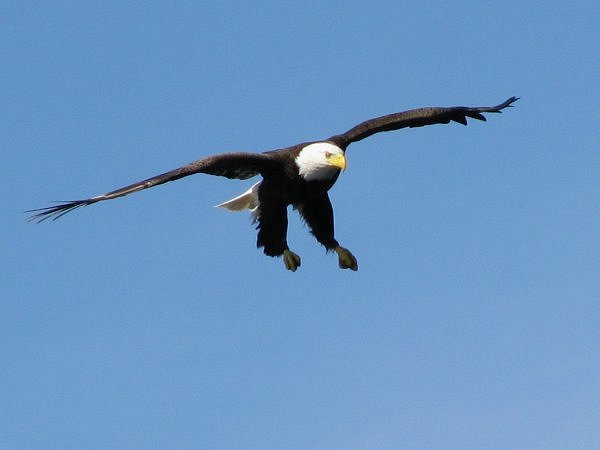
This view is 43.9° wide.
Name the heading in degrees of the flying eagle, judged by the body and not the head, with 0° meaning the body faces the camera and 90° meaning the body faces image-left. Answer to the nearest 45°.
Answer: approximately 315°
